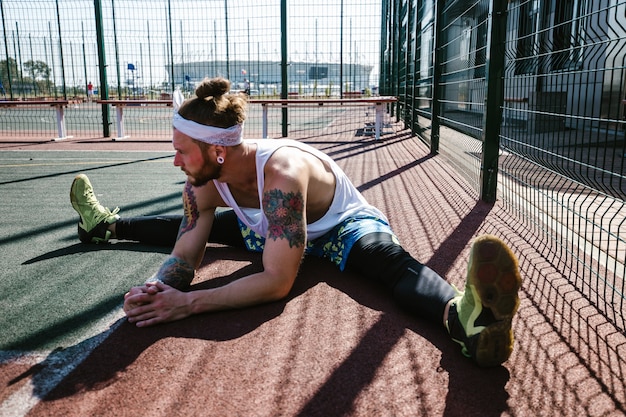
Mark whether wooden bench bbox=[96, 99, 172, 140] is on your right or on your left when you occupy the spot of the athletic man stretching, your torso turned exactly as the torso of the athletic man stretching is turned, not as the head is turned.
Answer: on your right

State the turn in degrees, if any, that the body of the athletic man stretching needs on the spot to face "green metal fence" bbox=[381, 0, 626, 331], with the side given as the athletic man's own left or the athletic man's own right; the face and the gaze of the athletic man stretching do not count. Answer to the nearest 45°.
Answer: approximately 180°

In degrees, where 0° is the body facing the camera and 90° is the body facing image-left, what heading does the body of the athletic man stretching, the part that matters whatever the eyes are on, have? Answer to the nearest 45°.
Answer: approximately 45°

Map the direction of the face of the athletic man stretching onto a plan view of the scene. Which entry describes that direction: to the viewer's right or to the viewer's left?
to the viewer's left
